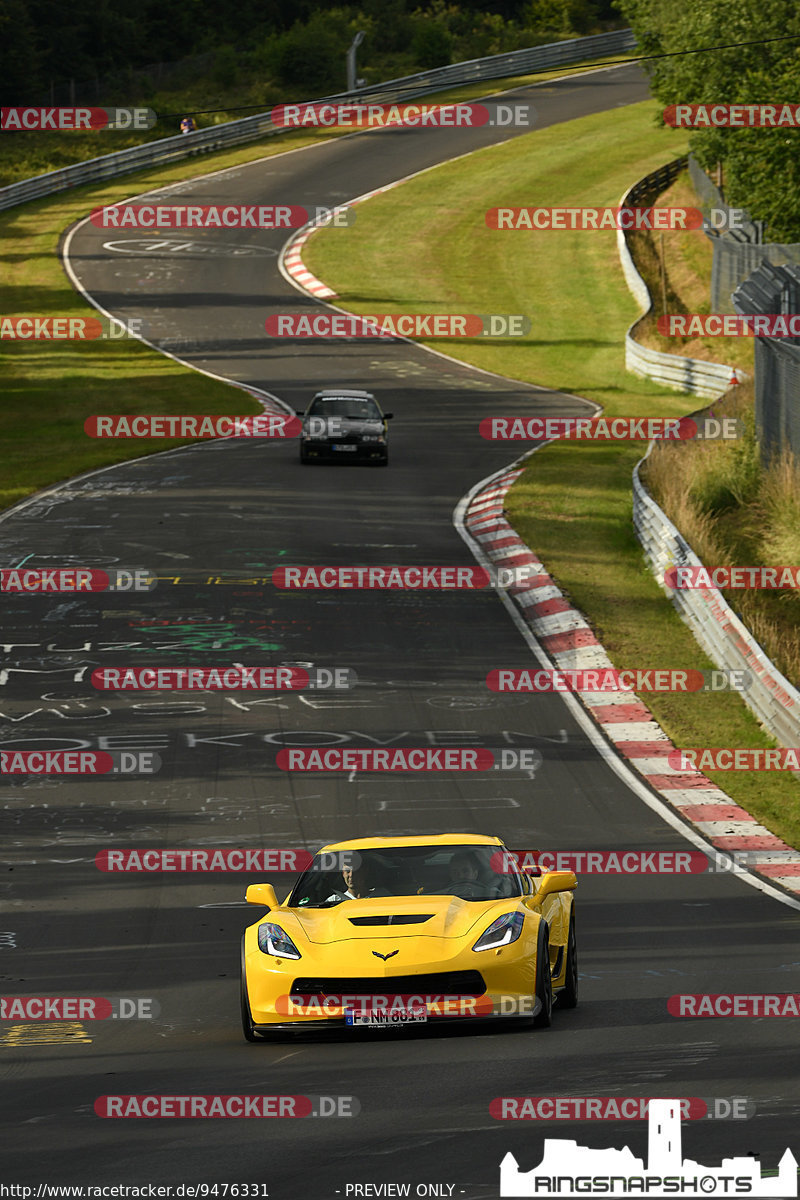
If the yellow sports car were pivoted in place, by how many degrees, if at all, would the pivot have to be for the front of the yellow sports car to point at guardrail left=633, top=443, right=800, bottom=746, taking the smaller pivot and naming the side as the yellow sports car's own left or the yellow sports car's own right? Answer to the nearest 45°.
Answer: approximately 180°

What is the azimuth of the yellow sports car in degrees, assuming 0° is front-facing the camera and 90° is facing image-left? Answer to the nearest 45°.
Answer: approximately 0°

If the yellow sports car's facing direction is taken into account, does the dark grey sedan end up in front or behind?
behind

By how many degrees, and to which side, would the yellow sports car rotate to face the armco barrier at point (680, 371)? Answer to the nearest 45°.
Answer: approximately 180°

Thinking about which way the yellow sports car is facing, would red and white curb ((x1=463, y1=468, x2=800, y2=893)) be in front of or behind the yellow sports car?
behind

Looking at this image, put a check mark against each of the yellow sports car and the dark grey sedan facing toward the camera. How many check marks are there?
2

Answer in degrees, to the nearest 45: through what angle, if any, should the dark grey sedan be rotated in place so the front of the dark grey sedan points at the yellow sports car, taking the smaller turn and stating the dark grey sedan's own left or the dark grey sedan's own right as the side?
0° — it already faces it

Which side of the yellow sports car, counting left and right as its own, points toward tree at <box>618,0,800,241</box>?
back

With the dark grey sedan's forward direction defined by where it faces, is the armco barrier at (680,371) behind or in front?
behind
